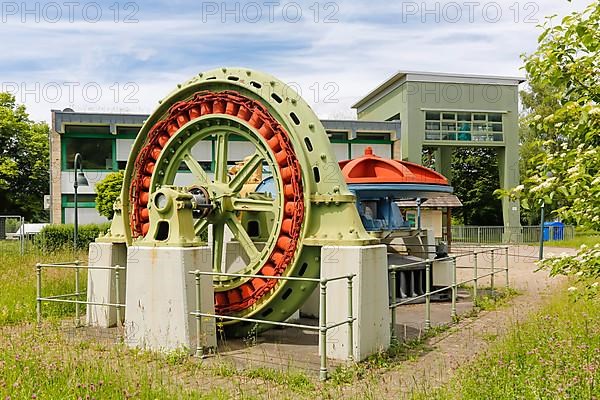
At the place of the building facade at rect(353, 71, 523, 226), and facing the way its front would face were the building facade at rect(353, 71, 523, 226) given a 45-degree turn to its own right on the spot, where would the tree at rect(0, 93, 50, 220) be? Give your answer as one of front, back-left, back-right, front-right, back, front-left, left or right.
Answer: front-right

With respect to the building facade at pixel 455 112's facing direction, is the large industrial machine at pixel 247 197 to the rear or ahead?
ahead

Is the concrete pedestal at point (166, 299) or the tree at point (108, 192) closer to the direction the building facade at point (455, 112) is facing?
the concrete pedestal

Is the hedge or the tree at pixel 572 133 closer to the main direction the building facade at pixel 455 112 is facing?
the tree

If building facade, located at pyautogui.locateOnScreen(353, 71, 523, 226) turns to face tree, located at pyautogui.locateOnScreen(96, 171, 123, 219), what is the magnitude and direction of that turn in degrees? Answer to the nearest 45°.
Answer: approximately 45° to its right

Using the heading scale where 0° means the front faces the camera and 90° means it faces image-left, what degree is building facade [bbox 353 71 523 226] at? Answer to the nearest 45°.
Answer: approximately 0°

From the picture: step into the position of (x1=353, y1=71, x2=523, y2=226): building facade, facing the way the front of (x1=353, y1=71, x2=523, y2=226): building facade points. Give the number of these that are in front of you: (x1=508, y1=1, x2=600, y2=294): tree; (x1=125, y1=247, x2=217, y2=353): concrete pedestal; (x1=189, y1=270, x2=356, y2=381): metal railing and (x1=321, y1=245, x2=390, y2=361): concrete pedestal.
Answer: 4

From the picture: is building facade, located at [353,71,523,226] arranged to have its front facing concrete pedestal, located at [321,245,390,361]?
yes

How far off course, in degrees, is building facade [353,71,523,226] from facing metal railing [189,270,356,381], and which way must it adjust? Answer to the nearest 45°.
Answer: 0° — it already faces it
